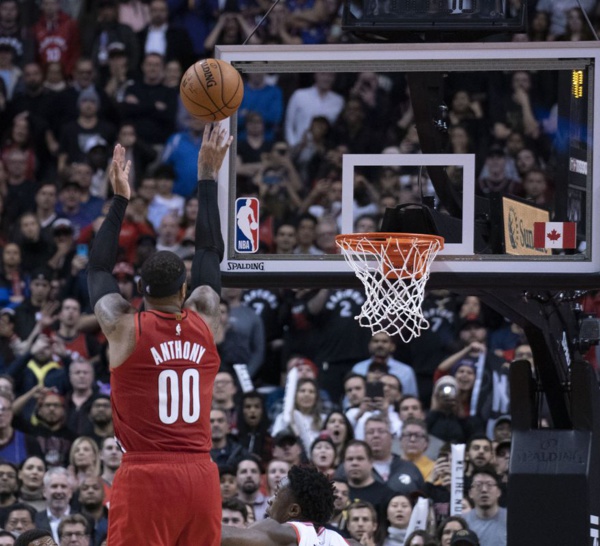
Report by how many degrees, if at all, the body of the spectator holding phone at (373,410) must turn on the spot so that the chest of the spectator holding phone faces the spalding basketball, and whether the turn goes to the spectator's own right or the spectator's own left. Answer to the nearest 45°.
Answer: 0° — they already face it

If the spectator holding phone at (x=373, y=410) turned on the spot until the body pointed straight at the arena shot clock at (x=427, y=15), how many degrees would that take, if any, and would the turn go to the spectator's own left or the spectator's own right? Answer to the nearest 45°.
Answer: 0° — they already face it

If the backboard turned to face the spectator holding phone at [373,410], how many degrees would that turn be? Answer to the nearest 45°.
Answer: approximately 180°

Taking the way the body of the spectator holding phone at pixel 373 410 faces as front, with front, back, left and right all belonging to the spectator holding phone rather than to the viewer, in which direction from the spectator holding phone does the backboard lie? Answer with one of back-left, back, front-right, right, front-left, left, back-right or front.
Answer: front

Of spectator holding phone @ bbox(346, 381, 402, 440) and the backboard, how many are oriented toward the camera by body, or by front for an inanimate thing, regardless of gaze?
2

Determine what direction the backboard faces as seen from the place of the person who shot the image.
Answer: facing the viewer
